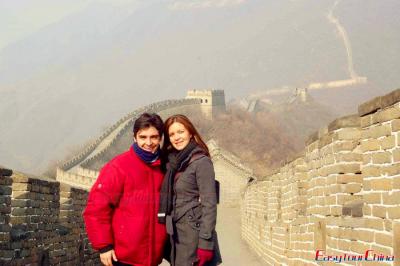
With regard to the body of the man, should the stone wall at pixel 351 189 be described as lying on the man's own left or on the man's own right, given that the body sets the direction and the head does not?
on the man's own left

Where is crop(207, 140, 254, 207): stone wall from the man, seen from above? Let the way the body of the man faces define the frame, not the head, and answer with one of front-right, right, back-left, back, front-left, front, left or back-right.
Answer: back-left

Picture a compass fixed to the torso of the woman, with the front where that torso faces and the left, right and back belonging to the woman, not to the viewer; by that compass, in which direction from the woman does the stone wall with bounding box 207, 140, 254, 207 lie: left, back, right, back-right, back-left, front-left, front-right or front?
back-right

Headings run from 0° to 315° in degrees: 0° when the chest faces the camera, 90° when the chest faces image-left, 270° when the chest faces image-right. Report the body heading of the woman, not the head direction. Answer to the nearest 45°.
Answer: approximately 45°

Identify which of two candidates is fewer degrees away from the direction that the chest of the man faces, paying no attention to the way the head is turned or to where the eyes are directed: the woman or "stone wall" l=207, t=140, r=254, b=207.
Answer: the woman
